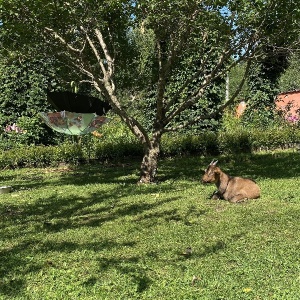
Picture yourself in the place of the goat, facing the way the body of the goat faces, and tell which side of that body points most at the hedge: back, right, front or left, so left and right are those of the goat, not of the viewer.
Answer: right

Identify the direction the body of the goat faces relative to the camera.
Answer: to the viewer's left
